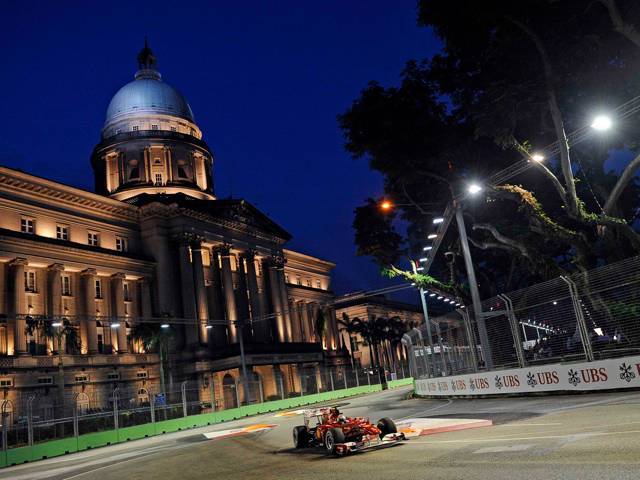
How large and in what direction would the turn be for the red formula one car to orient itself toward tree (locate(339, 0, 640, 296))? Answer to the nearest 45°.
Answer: approximately 90° to its left

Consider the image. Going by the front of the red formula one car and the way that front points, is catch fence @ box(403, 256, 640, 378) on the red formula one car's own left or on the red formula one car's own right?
on the red formula one car's own left

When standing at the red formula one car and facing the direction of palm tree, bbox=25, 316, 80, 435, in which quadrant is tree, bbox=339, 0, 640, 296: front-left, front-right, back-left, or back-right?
front-right

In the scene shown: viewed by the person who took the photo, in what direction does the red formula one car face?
facing the viewer and to the right of the viewer

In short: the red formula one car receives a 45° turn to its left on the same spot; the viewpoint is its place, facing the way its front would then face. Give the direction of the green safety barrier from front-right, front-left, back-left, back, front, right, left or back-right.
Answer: back-left

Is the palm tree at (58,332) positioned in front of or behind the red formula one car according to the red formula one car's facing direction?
behind
